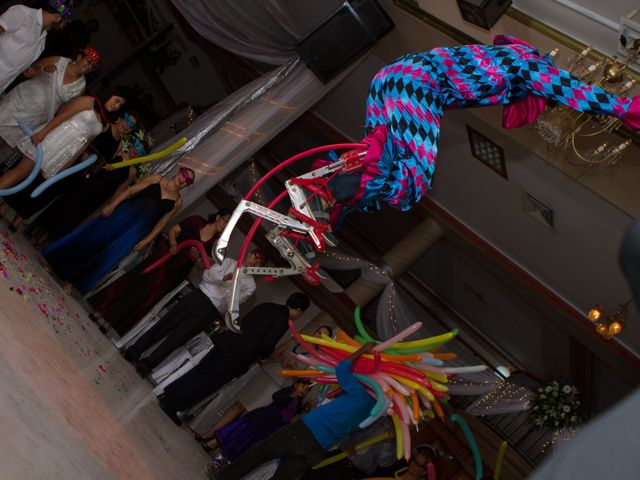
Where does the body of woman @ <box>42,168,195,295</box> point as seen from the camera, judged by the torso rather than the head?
toward the camera

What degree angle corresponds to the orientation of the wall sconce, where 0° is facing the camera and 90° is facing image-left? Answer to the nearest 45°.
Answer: approximately 45°

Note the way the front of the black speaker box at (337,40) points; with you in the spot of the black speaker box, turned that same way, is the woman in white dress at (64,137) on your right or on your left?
on your right

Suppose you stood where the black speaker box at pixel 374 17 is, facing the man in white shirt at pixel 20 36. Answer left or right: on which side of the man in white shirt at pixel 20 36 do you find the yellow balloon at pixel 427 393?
left

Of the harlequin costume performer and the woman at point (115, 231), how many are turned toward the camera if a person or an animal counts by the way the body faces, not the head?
1

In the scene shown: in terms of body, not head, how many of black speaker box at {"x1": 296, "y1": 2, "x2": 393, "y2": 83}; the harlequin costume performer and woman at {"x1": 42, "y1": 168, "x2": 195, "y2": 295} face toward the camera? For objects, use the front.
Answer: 2

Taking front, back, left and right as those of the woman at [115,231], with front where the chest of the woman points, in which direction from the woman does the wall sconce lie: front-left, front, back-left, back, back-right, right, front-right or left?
front-left

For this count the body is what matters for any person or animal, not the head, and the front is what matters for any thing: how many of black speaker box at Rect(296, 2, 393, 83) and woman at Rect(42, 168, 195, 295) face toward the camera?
2

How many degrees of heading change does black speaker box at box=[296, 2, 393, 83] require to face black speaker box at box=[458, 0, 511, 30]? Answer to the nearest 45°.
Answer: approximately 45° to its left

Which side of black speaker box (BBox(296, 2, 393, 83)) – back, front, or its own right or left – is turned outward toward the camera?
front

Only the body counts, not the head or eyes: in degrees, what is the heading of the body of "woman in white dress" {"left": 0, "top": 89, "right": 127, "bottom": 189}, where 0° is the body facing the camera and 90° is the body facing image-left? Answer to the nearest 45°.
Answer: approximately 315°
